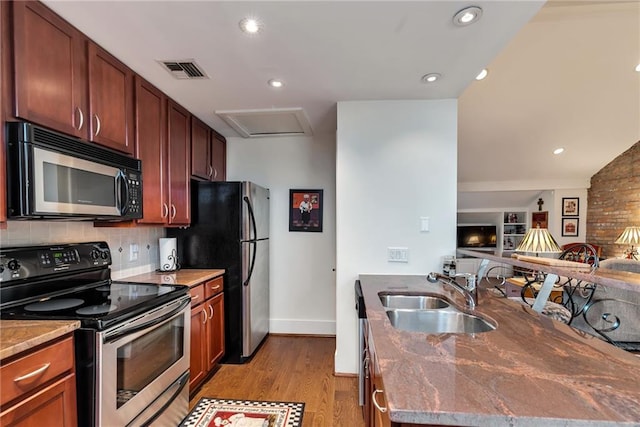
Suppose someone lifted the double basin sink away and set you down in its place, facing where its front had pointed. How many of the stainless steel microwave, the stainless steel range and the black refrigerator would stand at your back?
0

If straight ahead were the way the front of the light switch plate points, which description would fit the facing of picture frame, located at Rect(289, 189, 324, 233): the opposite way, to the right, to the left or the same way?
the same way

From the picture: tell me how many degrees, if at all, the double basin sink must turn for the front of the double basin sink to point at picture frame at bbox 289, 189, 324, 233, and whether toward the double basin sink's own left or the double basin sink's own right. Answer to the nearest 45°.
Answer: approximately 45° to the double basin sink's own right

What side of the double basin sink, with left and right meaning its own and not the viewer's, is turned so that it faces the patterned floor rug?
front

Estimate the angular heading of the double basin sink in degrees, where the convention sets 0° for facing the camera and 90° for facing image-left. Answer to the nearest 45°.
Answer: approximately 90°

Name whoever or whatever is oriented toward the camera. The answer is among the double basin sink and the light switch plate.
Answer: the light switch plate

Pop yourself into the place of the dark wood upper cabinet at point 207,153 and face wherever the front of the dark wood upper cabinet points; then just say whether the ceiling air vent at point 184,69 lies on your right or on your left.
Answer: on your right

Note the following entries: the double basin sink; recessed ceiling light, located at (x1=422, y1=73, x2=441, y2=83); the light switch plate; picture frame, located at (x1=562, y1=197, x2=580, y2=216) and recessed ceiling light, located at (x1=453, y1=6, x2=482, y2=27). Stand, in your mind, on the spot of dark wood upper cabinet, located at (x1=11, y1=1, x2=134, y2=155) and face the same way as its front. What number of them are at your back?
0

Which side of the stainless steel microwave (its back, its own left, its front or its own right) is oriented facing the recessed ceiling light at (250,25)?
front

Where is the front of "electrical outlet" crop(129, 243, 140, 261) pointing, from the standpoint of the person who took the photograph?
facing the viewer and to the right of the viewer

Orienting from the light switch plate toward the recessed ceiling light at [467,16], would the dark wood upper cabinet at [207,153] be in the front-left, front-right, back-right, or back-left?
back-right

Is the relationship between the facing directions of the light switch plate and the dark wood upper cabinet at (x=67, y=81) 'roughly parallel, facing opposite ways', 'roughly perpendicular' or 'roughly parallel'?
roughly perpendicular

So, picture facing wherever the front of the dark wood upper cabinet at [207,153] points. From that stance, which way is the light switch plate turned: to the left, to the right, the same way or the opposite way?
to the right

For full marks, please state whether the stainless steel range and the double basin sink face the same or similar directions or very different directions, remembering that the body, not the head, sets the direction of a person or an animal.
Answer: very different directions

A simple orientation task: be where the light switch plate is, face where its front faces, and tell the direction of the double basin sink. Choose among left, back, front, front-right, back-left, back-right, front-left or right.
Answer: front

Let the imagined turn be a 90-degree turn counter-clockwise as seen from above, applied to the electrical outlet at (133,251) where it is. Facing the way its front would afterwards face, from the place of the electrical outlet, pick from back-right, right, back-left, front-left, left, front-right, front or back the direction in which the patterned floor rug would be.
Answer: right

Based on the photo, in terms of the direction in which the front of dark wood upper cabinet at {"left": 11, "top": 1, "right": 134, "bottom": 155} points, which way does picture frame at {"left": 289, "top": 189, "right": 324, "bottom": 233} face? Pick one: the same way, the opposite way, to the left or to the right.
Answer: to the right

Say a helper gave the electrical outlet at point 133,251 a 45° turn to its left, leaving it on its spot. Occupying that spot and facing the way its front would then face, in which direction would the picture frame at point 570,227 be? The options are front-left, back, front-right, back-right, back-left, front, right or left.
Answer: front

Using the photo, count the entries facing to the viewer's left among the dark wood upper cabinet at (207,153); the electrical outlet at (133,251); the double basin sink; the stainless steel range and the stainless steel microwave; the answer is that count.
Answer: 1

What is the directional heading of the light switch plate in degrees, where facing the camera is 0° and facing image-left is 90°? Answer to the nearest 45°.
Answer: approximately 0°

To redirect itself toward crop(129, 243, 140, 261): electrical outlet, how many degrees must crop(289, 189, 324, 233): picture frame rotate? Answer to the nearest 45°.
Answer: approximately 45° to its right

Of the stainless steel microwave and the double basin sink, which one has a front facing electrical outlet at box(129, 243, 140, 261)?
the double basin sink
